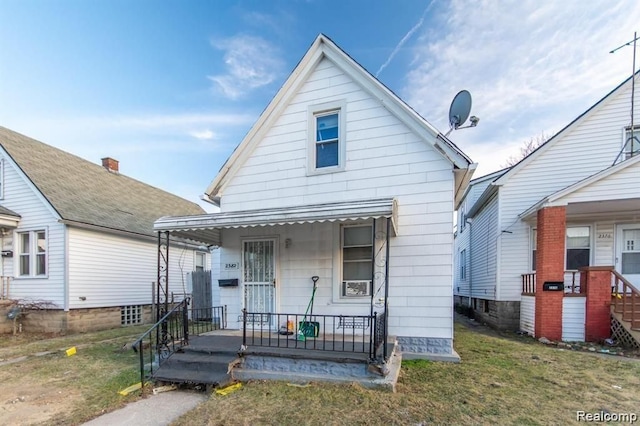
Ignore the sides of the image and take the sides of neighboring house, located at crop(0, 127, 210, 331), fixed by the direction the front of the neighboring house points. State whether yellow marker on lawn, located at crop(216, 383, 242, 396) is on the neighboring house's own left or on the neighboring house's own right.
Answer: on the neighboring house's own left

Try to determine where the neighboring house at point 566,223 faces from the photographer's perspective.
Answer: facing the viewer and to the right of the viewer

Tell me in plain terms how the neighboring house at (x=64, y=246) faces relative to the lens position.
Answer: facing the viewer and to the left of the viewer

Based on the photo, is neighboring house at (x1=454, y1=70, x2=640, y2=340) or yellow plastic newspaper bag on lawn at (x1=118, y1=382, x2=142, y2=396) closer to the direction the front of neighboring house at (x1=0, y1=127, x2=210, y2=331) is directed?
the yellow plastic newspaper bag on lawn

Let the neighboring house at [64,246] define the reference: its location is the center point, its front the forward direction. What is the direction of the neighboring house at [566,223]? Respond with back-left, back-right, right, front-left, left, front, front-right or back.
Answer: left

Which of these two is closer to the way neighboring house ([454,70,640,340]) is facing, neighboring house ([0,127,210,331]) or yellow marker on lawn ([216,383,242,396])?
the yellow marker on lawn
